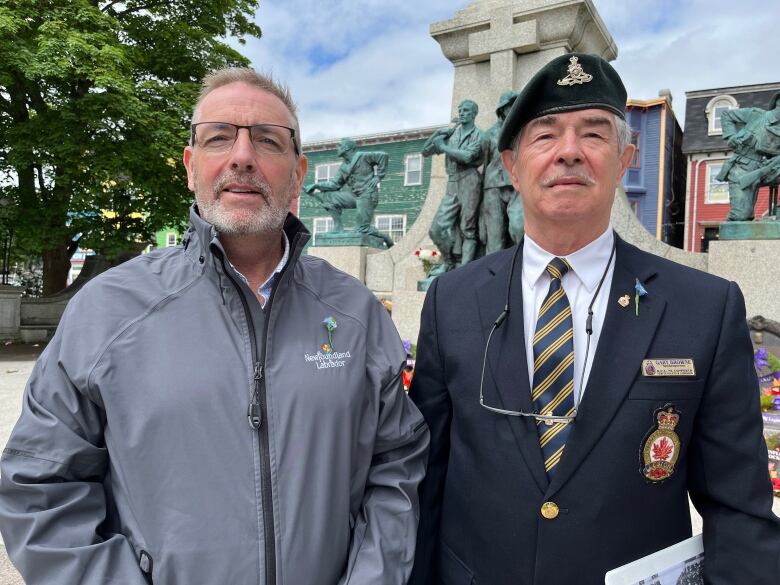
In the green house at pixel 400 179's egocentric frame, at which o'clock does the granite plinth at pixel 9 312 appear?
The granite plinth is roughly at 1 o'clock from the green house.

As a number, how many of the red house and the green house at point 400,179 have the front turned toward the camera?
2

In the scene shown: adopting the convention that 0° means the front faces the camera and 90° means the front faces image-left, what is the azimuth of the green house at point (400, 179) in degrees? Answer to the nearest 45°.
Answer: approximately 0°

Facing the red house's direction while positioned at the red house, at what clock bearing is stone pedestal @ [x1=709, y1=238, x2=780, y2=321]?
The stone pedestal is roughly at 12 o'clock from the red house.

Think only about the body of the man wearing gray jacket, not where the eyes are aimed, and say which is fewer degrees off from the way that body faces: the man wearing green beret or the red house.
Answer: the man wearing green beret

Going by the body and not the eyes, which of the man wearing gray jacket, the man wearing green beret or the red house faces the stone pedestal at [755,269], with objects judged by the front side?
the red house

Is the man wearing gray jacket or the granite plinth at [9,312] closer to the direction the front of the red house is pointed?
the man wearing gray jacket

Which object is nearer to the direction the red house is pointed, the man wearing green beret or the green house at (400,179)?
the man wearing green beret

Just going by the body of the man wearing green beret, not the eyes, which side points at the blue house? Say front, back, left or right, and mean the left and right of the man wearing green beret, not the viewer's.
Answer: back

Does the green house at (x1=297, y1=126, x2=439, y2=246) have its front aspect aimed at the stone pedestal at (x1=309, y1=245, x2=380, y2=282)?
yes
